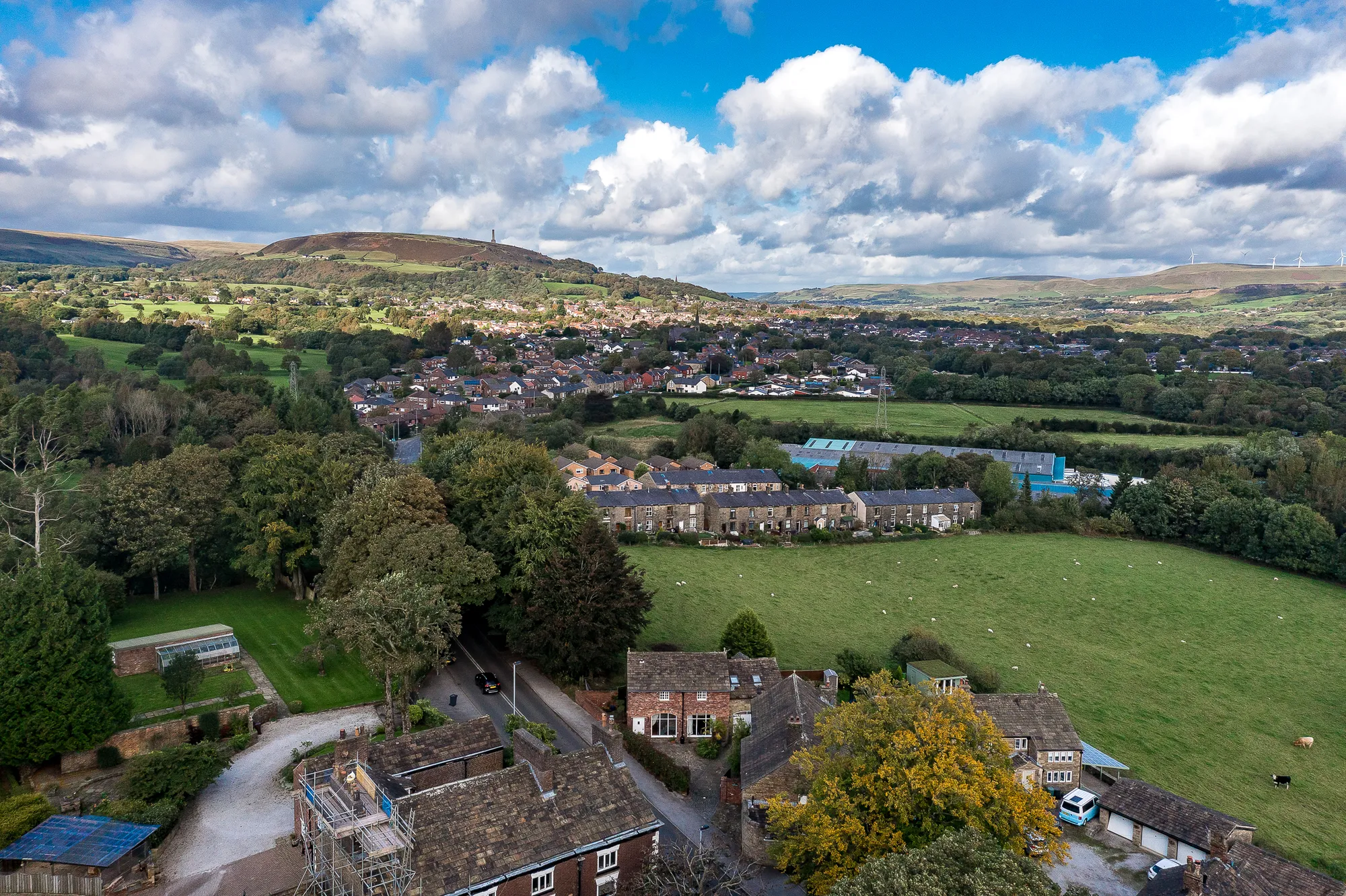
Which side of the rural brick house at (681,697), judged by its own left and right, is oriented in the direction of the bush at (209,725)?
right

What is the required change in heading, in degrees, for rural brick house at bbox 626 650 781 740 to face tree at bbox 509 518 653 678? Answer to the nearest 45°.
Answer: approximately 135° to its right

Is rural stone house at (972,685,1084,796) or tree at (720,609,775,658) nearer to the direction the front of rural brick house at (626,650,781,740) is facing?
the rural stone house

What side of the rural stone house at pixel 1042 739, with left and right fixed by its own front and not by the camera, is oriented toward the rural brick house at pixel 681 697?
right

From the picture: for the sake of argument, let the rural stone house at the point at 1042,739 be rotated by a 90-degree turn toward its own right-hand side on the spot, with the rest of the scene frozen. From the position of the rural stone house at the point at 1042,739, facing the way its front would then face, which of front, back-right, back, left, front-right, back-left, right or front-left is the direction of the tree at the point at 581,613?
front

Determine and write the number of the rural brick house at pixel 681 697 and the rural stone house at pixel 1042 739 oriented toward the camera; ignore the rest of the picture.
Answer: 2

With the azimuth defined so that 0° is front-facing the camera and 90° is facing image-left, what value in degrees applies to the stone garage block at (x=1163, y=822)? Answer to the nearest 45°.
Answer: approximately 45°

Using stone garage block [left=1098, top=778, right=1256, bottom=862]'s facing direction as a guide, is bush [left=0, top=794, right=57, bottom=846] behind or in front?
in front

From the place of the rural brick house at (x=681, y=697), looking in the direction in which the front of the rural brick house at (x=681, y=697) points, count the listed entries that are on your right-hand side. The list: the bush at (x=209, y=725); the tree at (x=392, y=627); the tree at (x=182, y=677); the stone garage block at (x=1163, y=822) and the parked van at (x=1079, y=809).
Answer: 3

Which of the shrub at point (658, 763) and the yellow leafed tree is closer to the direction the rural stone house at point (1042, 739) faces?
the yellow leafed tree

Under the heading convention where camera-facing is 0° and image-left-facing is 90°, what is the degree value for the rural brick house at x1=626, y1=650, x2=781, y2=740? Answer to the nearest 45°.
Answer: approximately 0°

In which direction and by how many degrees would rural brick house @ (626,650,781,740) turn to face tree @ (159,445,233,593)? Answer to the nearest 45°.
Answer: approximately 135° to its right
